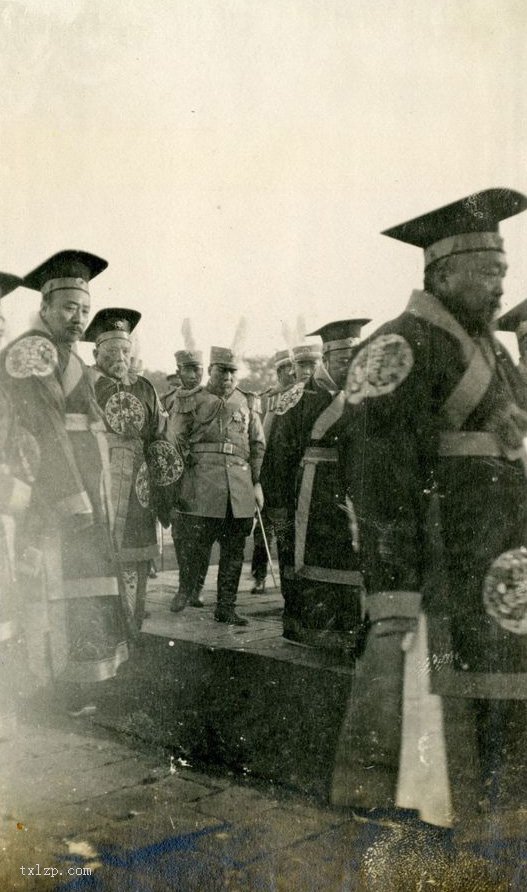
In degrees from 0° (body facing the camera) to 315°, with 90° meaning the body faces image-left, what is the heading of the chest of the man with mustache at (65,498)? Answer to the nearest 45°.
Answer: approximately 315°

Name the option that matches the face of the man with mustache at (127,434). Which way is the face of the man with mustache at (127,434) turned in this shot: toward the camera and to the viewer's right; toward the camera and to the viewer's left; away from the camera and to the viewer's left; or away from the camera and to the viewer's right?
toward the camera and to the viewer's right

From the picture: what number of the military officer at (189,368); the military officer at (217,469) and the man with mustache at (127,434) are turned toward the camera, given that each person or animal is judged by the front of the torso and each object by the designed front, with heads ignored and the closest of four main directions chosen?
3

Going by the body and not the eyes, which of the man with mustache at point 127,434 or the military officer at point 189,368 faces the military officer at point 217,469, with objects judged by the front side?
the military officer at point 189,368

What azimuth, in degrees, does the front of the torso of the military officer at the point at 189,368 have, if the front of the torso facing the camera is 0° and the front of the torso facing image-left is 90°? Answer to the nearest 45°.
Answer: approximately 0°

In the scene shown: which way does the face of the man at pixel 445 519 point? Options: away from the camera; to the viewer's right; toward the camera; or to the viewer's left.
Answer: to the viewer's right

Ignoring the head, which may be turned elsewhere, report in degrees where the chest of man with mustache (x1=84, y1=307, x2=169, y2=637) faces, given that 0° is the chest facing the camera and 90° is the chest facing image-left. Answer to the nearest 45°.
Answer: approximately 0°

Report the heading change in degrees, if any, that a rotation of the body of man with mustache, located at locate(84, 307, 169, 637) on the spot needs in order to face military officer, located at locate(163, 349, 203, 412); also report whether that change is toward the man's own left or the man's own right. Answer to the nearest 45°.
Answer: approximately 180°

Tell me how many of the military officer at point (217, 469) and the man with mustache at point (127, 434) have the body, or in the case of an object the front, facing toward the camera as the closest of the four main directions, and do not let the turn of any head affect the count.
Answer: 2
